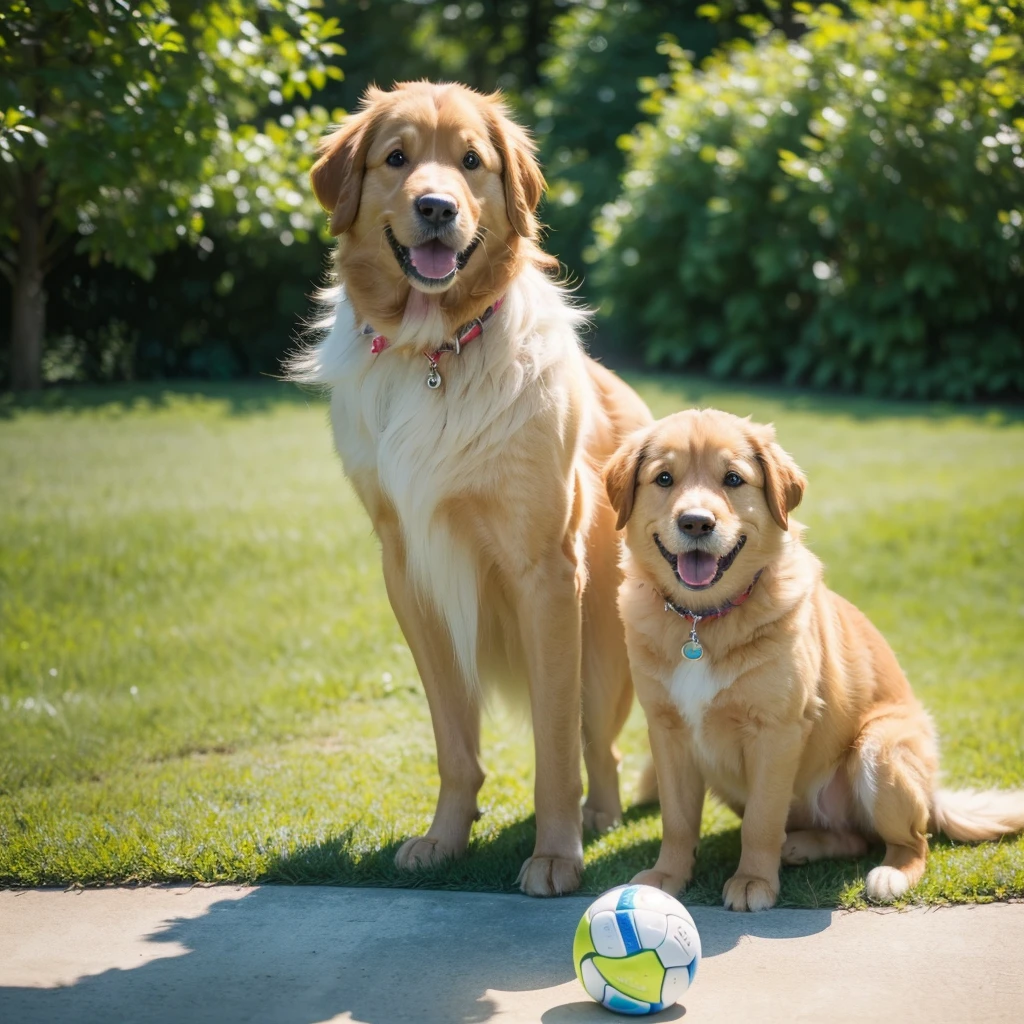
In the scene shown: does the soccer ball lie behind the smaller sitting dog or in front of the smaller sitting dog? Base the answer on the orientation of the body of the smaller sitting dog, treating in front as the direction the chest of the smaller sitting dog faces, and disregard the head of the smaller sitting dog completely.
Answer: in front

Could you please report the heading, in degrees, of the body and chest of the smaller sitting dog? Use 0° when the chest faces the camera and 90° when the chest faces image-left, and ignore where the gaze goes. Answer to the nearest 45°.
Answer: approximately 45°

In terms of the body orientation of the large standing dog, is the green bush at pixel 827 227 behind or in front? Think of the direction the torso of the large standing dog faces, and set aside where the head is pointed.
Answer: behind

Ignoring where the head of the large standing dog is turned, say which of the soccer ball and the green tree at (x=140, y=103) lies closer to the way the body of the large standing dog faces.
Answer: the soccer ball

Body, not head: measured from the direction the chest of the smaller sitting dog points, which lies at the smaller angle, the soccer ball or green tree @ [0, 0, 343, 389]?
the soccer ball

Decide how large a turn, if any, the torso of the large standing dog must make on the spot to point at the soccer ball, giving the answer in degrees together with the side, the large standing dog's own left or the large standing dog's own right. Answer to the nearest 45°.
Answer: approximately 45° to the large standing dog's own left

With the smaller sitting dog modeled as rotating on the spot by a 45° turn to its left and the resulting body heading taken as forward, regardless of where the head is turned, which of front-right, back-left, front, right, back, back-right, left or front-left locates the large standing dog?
right

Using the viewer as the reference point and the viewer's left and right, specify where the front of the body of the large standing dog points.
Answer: facing the viewer and to the left of the viewer

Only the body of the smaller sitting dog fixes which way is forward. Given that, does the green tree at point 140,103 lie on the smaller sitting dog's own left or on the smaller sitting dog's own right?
on the smaller sitting dog's own right
